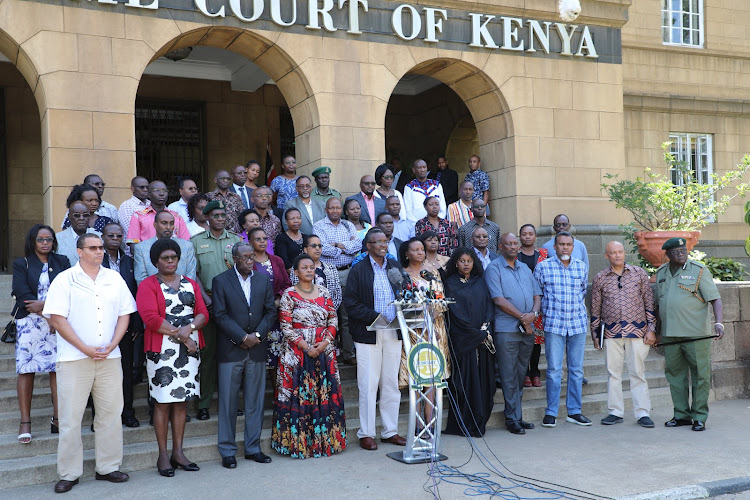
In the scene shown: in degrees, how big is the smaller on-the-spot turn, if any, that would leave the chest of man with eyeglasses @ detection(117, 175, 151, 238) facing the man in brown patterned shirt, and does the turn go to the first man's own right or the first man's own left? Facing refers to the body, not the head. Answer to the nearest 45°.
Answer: approximately 45° to the first man's own left

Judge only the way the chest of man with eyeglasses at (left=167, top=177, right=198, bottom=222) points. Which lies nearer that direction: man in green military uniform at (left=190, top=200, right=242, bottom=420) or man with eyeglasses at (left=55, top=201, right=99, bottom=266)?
the man in green military uniform

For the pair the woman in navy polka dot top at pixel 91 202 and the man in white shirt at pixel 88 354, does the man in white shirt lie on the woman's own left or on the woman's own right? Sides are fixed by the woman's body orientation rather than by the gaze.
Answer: on the woman's own right

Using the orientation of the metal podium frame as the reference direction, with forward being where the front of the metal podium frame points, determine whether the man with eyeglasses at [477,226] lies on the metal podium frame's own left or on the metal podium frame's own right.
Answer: on the metal podium frame's own left

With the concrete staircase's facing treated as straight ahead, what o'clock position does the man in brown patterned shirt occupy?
The man in brown patterned shirt is roughly at 10 o'clock from the concrete staircase.

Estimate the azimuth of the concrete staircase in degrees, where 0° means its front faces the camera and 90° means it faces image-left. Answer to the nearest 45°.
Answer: approximately 315°
